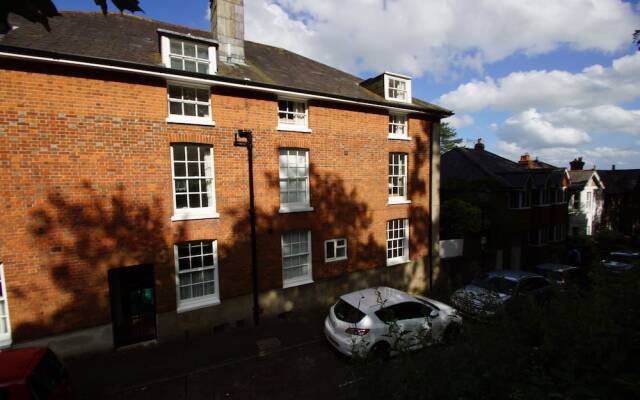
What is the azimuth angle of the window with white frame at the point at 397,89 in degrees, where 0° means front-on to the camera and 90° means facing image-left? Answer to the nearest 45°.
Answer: approximately 315°

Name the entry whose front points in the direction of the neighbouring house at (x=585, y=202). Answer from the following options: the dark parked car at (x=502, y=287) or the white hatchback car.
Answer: the white hatchback car

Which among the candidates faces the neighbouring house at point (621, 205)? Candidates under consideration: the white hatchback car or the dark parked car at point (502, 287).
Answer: the white hatchback car

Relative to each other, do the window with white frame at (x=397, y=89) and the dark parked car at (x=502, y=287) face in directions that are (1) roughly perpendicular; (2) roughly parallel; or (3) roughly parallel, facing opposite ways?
roughly perpendicular

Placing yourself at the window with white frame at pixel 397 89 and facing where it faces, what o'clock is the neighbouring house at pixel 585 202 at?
The neighbouring house is roughly at 9 o'clock from the window with white frame.

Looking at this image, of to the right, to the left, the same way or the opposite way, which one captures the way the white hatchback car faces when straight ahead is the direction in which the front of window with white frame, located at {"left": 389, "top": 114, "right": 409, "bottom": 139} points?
to the left

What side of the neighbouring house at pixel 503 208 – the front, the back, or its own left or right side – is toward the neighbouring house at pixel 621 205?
left

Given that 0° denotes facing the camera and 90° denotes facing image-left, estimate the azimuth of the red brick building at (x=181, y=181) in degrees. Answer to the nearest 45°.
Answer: approximately 315°

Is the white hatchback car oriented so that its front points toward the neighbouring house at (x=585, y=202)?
yes

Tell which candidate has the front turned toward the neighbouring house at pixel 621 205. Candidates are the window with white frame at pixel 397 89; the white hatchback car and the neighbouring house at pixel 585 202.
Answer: the white hatchback car

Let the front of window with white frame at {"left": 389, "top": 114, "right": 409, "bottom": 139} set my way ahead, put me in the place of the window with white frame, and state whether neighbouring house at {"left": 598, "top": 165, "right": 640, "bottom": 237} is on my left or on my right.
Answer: on my left
